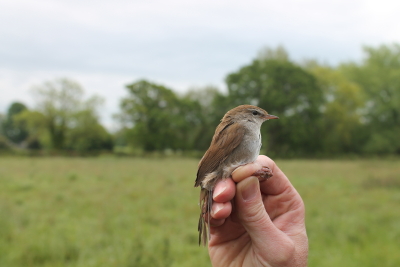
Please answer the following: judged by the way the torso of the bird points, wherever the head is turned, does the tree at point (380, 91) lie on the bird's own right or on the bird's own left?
on the bird's own left

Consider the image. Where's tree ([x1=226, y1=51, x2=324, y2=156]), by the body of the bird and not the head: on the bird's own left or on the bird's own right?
on the bird's own left

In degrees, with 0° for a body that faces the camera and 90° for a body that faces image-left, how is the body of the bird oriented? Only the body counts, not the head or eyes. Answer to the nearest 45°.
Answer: approximately 270°

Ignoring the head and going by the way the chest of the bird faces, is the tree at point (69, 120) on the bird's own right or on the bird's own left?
on the bird's own left

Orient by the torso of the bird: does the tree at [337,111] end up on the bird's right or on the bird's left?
on the bird's left
